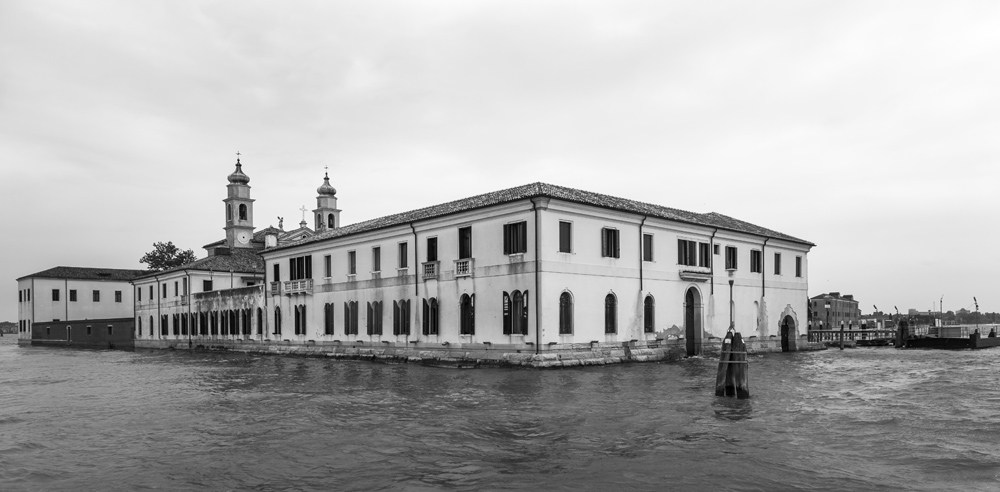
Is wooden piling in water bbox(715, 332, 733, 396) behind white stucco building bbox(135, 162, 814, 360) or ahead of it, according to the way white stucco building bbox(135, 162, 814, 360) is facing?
ahead

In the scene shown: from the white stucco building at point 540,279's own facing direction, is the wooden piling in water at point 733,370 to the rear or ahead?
ahead
